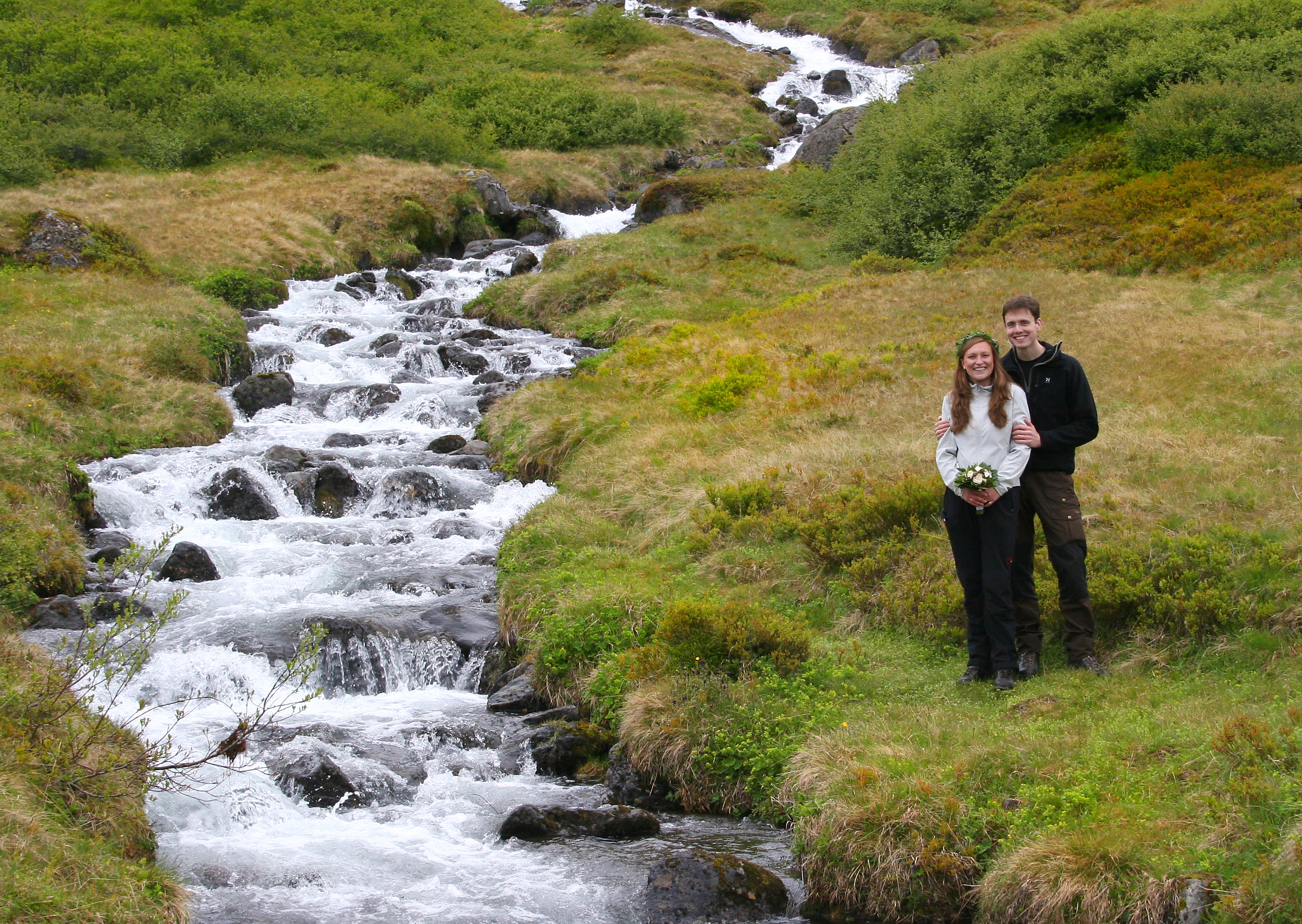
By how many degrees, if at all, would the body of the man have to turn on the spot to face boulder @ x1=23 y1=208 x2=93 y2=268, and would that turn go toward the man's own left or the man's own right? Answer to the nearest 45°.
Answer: approximately 135° to the man's own right

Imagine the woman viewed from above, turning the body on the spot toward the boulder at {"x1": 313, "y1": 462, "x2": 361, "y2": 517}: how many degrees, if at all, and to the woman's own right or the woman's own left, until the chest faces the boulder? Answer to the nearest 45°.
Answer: approximately 135° to the woman's own right

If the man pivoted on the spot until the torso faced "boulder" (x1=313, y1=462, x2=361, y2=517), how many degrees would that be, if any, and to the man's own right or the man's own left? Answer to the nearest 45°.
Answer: approximately 135° to the man's own right

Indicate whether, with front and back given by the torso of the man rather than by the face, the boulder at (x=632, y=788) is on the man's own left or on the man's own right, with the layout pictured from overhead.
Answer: on the man's own right

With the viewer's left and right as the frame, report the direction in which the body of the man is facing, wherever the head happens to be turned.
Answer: facing the viewer

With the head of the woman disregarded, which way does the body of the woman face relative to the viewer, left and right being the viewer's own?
facing the viewer

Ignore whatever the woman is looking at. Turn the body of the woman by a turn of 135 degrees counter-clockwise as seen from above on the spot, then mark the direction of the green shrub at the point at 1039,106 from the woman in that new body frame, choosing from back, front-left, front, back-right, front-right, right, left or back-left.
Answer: front-left

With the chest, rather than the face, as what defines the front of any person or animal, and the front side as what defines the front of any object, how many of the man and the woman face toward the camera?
2

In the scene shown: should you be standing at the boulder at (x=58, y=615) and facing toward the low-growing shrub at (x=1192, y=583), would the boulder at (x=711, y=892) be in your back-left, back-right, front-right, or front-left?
front-right
